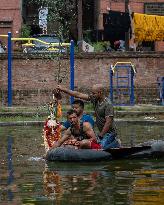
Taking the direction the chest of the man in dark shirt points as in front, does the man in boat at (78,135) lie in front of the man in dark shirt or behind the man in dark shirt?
in front

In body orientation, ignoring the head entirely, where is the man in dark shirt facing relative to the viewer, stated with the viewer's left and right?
facing the viewer and to the left of the viewer

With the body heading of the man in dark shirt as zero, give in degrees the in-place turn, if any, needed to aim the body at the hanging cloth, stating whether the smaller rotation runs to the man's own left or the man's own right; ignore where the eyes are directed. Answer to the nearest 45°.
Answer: approximately 135° to the man's own right

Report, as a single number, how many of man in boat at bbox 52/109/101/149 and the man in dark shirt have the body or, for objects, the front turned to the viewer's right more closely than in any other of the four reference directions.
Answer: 0

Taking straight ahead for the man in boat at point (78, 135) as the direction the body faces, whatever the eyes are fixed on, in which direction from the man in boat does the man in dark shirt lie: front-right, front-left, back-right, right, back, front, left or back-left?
back

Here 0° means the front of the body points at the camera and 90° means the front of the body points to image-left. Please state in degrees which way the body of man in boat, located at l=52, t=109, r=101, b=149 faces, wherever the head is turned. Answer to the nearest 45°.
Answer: approximately 45°

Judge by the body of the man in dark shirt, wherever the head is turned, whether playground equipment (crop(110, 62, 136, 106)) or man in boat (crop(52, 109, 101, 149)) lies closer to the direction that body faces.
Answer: the man in boat

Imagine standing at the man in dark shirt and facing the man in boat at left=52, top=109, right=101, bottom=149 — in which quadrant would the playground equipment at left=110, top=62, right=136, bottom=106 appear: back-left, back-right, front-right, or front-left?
back-right
